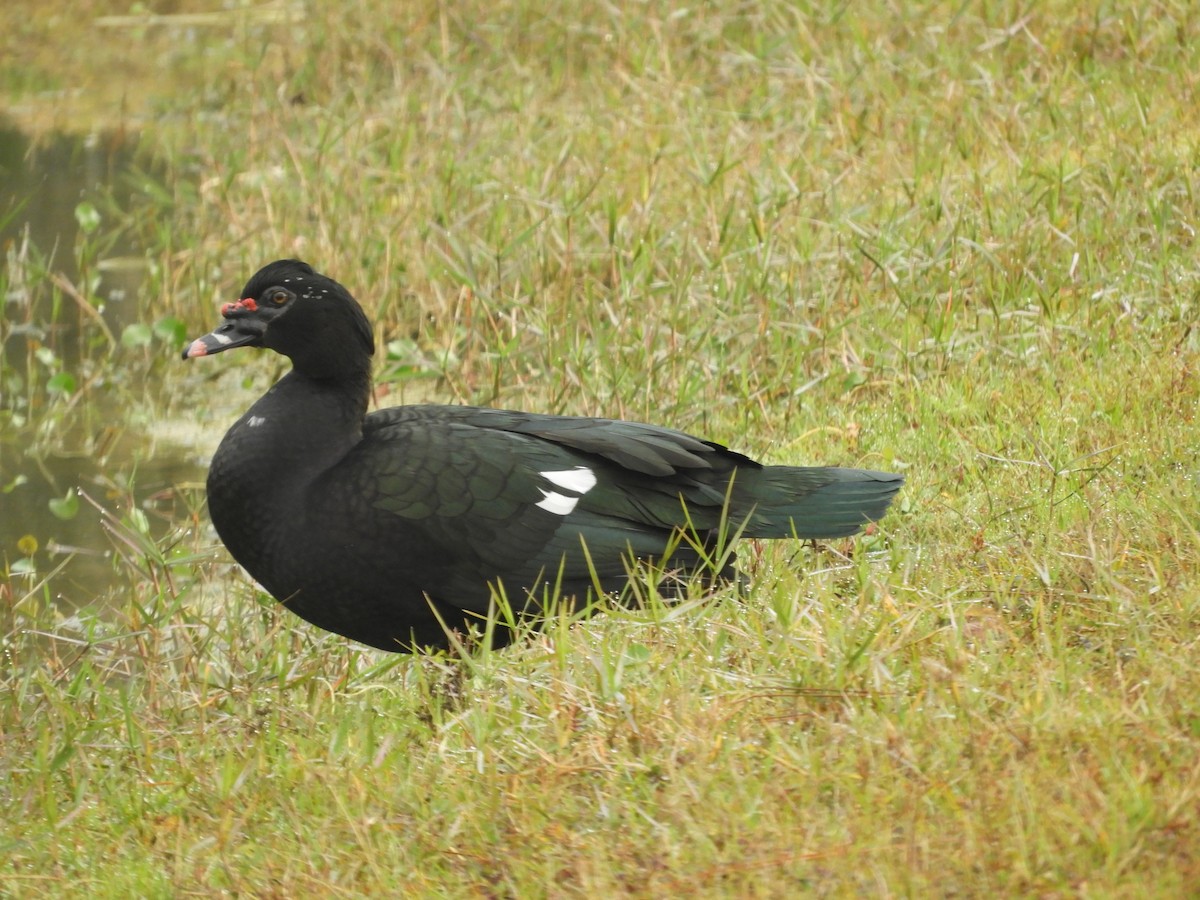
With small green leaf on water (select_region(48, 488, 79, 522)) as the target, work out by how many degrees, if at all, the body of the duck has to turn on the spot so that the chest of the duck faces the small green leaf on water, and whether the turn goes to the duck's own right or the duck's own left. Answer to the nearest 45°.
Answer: approximately 45° to the duck's own right

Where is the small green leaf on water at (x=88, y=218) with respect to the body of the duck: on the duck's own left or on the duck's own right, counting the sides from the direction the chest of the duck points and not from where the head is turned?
on the duck's own right

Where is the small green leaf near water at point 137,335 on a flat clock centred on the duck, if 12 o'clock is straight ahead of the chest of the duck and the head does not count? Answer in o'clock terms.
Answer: The small green leaf near water is roughly at 2 o'clock from the duck.

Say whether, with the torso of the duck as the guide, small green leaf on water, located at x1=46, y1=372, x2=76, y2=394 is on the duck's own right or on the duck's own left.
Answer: on the duck's own right

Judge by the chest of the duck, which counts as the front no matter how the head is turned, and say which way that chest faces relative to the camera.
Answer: to the viewer's left

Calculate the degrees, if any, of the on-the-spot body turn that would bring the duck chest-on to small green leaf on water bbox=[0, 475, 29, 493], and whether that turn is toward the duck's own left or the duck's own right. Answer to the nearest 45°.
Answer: approximately 45° to the duck's own right
